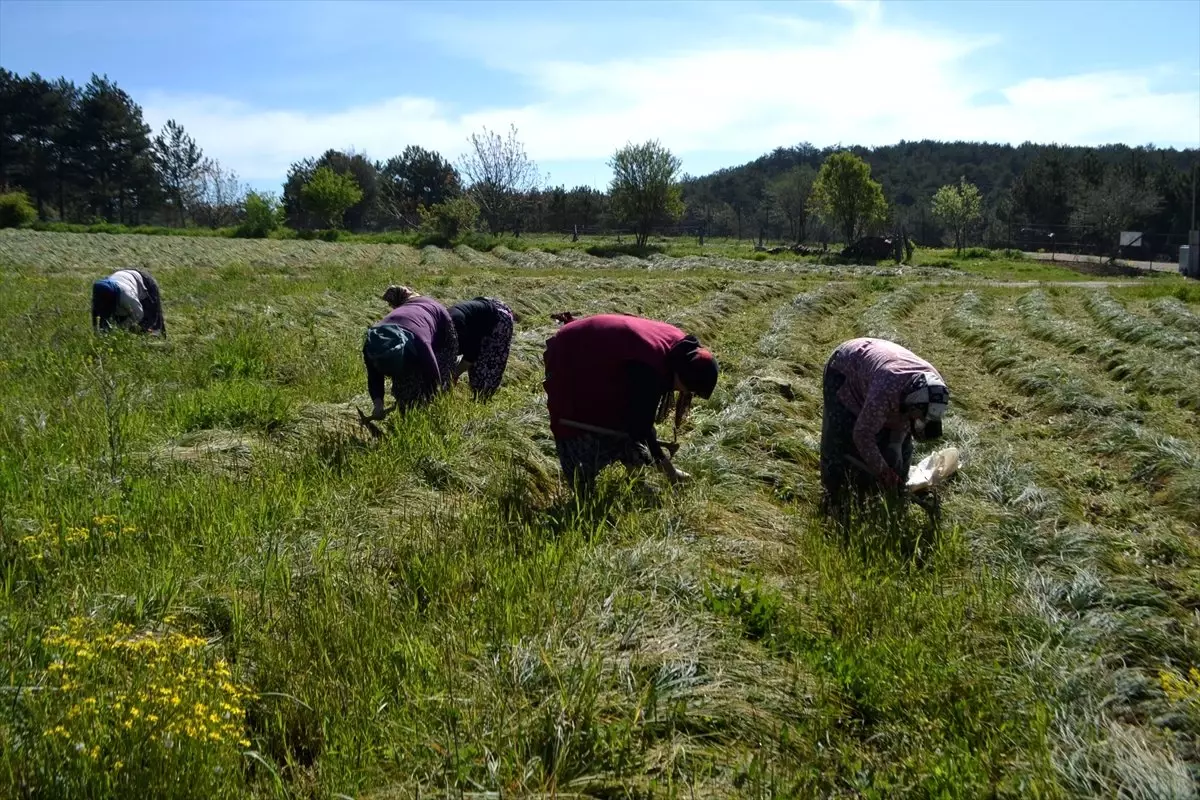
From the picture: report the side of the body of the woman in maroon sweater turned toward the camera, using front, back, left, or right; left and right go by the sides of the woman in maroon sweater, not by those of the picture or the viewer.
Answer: right

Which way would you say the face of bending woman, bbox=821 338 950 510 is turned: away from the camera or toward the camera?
toward the camera

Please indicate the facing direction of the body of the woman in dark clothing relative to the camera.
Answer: to the viewer's left

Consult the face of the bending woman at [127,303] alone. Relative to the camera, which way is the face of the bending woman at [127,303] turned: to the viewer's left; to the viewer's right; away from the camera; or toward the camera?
to the viewer's left

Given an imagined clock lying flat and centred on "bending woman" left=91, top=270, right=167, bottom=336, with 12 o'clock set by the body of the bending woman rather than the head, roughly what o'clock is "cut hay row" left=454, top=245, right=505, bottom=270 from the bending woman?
The cut hay row is roughly at 4 o'clock from the bending woman.

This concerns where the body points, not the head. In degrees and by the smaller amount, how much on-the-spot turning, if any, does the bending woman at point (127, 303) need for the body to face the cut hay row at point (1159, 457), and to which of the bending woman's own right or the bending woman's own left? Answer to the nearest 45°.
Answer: approximately 135° to the bending woman's own left

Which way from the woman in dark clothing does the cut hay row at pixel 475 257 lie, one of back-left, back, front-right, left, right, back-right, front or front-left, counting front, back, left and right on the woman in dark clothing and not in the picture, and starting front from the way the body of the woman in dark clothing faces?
right

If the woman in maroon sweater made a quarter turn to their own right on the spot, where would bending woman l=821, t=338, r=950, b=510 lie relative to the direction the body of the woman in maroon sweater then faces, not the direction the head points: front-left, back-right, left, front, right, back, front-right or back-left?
left

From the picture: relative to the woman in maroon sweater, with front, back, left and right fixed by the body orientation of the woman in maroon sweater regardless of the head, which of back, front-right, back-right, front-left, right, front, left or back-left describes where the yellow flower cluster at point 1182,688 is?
front-right

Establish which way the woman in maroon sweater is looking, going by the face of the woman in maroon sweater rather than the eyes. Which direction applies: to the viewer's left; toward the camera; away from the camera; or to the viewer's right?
to the viewer's right

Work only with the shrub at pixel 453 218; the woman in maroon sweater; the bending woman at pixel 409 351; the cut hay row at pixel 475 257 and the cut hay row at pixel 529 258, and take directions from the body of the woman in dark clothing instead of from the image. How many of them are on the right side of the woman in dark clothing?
3

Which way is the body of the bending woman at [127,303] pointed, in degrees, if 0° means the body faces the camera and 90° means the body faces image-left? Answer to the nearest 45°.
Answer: approximately 90°

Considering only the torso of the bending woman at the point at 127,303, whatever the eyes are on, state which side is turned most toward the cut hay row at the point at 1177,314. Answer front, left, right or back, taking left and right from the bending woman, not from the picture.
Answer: back

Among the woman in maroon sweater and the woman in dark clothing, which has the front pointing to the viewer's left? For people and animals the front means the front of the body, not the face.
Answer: the woman in dark clothing

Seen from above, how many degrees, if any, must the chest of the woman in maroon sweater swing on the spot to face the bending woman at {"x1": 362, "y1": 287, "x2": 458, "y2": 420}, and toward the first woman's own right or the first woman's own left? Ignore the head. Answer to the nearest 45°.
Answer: approximately 135° to the first woman's own left

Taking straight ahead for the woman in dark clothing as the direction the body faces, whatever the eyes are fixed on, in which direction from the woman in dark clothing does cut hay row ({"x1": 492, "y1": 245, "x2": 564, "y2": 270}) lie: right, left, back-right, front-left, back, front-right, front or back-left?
right
